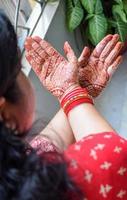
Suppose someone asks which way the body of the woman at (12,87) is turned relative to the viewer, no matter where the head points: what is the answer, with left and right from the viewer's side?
facing away from the viewer and to the right of the viewer
